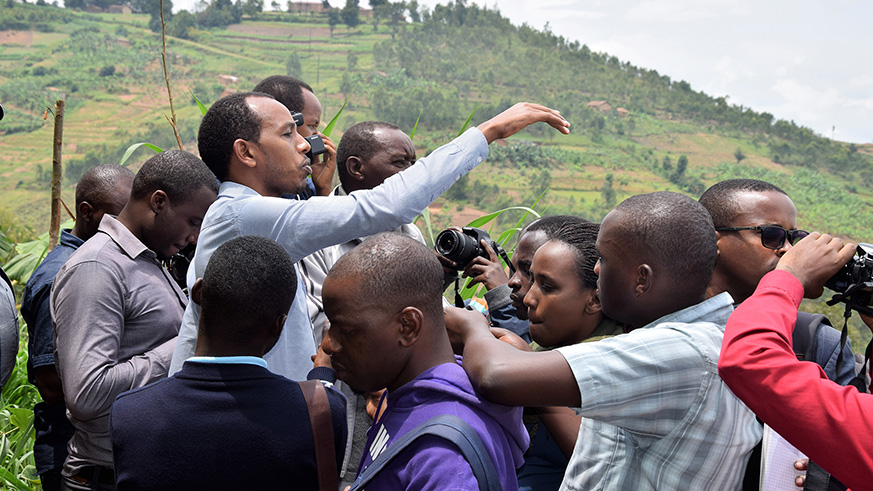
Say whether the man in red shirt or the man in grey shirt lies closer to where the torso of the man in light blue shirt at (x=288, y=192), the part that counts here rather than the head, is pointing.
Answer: the man in red shirt

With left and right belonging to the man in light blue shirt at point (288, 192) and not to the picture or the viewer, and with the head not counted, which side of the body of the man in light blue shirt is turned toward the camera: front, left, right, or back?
right

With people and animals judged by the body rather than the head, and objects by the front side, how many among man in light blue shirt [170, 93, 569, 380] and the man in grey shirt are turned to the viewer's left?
0

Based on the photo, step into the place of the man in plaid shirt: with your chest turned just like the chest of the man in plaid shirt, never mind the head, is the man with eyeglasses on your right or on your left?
on your right

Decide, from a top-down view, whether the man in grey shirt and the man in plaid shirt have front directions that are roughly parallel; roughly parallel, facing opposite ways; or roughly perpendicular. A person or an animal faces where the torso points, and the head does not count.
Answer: roughly parallel, facing opposite ways

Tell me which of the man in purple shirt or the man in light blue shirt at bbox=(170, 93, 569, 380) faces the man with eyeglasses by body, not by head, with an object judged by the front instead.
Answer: the man in light blue shirt

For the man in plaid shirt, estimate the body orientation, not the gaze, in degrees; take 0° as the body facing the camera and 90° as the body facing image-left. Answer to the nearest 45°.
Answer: approximately 135°

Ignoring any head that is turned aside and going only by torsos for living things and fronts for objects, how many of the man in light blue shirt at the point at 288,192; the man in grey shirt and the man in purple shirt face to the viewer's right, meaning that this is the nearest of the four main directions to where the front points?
2

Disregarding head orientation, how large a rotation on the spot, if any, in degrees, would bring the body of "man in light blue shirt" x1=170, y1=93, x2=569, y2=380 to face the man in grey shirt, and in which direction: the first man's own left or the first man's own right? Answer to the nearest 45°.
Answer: approximately 180°

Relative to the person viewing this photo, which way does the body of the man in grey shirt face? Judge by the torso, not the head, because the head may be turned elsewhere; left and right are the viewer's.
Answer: facing to the right of the viewer

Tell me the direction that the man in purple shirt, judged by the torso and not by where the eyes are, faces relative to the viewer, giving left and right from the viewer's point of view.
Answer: facing to the left of the viewer

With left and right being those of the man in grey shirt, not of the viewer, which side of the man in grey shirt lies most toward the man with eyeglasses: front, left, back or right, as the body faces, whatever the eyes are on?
front

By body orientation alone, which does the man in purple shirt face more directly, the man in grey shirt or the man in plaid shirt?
the man in grey shirt
